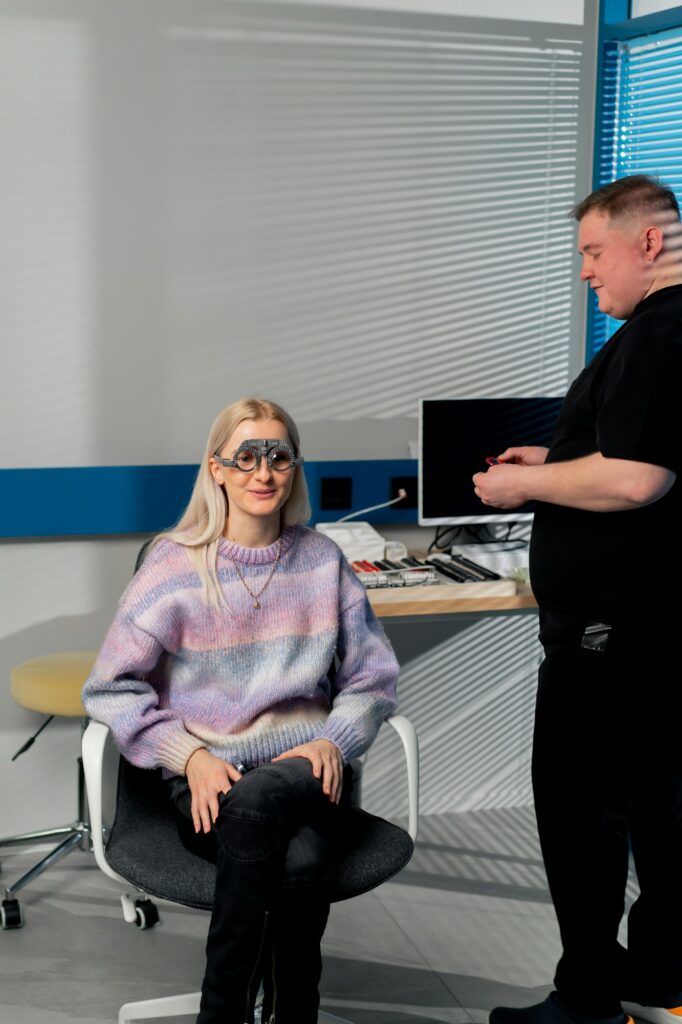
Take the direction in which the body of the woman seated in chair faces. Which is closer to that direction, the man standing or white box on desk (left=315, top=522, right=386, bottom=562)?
the man standing

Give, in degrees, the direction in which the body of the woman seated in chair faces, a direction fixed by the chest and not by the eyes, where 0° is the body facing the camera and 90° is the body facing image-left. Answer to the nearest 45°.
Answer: approximately 0°

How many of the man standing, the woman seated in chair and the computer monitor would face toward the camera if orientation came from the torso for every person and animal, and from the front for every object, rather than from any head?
2

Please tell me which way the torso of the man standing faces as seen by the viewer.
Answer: to the viewer's left

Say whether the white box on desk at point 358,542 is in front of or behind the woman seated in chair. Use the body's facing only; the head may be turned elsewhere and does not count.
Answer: behind

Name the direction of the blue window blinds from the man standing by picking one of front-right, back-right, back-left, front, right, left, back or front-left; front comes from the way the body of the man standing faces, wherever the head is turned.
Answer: right

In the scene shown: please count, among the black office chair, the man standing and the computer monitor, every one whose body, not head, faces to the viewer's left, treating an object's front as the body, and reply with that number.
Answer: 1

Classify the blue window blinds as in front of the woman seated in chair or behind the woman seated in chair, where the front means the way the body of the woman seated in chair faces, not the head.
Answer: behind

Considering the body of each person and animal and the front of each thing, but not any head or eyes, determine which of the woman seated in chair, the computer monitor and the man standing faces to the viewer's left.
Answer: the man standing

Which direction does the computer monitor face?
toward the camera

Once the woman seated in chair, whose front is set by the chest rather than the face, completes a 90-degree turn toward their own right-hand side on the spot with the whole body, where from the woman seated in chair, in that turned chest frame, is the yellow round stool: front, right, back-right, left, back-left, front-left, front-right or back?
front-right

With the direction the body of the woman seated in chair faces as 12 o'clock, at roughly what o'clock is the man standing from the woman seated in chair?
The man standing is roughly at 9 o'clock from the woman seated in chair.

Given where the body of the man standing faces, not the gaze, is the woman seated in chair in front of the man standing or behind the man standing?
in front

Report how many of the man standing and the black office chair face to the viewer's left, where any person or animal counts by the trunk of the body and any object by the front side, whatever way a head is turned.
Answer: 1

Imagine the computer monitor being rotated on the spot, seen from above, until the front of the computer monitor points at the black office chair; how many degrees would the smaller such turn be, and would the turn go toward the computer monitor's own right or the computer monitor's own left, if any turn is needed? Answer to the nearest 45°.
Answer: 0° — it already faces it

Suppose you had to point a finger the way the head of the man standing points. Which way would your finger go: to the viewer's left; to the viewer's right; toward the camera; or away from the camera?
to the viewer's left
